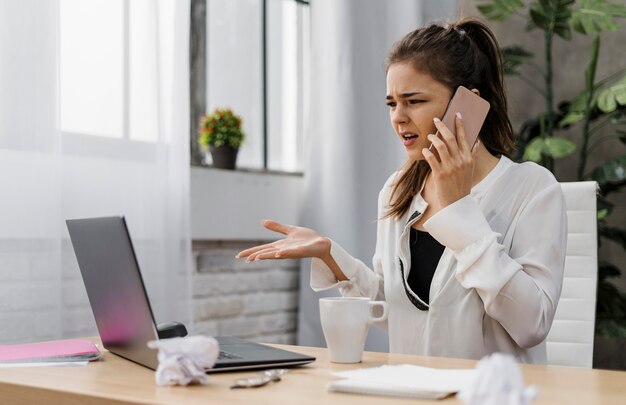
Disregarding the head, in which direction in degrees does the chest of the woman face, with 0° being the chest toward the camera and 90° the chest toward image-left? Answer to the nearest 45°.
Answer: approximately 45°

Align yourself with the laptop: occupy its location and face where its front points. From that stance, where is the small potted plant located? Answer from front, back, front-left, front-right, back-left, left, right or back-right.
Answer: front-left

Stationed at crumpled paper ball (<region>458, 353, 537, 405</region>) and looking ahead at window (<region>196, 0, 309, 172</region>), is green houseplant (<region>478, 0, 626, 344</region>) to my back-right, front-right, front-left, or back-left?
front-right

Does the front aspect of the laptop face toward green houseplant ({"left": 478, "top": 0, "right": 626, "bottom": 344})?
yes

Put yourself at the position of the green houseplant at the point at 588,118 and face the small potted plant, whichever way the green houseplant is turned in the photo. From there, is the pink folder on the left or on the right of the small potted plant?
left

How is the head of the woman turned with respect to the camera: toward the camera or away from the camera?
toward the camera

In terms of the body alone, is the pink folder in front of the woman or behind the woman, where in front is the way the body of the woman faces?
in front

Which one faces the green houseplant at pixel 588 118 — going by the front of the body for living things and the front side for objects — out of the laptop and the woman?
the laptop

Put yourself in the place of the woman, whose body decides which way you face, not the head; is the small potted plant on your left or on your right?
on your right

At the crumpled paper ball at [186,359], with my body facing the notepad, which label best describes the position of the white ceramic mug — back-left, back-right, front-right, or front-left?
front-left

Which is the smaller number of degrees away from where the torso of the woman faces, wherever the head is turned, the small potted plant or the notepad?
the notepad

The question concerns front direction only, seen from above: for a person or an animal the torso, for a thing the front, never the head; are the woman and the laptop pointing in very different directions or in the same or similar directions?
very different directions

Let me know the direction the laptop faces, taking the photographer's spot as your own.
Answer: facing away from the viewer and to the right of the viewer

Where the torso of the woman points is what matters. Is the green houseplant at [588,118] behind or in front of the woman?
behind
